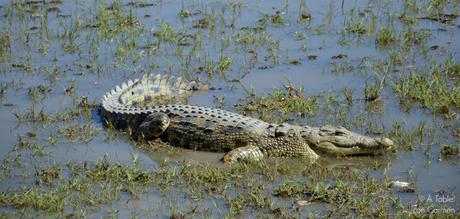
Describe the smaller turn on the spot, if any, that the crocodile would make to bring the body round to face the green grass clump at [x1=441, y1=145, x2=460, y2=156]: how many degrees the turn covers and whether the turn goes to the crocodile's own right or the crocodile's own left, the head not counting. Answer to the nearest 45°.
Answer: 0° — it already faces it

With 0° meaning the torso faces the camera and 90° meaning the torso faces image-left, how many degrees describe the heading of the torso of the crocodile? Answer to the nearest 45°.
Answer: approximately 270°

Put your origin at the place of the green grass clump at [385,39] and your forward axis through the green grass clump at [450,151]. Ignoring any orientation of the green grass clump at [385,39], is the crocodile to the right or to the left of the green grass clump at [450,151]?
right

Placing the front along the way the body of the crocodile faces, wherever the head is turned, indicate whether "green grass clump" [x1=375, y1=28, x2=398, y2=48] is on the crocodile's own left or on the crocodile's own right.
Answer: on the crocodile's own left
